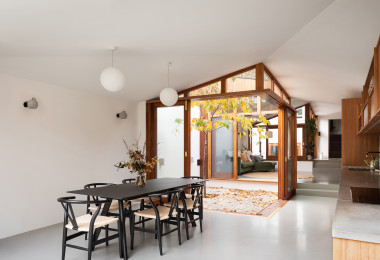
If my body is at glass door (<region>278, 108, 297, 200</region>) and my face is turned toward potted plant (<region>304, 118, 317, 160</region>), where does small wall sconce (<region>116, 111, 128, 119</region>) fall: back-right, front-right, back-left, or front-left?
back-left

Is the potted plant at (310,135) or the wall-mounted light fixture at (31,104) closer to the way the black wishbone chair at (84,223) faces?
the potted plant

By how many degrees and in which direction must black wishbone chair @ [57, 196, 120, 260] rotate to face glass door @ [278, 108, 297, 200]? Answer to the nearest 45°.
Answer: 0° — it already faces it

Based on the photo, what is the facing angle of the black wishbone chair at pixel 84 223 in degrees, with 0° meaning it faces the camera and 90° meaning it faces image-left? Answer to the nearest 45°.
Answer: approximately 225°

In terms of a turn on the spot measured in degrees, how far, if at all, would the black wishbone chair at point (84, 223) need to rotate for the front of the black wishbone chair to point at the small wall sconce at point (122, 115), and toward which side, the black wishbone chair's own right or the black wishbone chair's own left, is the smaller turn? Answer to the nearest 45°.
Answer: approximately 45° to the black wishbone chair's own left
